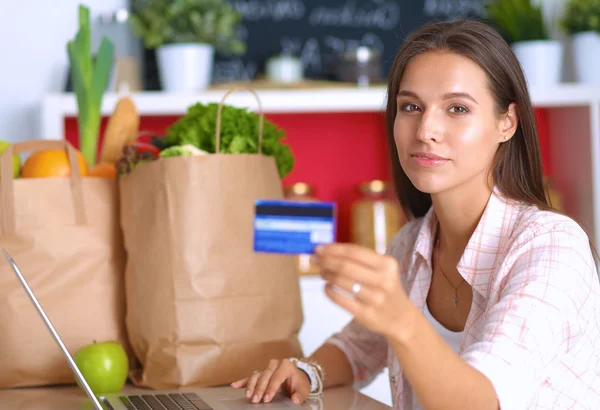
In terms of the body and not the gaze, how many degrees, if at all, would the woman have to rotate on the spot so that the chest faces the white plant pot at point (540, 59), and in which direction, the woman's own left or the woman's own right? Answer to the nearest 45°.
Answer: approximately 135° to the woman's own right

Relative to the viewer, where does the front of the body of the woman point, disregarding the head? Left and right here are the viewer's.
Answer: facing the viewer and to the left of the viewer

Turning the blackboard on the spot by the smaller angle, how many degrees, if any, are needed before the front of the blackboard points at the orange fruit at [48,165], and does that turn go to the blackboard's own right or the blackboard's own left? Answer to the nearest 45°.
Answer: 0° — it already faces it

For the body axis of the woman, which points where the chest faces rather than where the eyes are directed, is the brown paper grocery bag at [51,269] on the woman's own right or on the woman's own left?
on the woman's own right

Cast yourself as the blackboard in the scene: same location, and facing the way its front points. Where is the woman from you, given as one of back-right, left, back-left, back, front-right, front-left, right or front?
front

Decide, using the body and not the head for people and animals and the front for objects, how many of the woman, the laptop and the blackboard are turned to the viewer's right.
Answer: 1

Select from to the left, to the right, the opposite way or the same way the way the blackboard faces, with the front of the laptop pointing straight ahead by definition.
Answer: to the right

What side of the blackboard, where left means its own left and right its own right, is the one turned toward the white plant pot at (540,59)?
left

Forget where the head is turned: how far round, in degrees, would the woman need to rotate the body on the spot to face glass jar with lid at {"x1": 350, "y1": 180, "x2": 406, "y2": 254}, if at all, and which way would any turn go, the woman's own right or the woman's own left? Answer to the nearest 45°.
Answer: approximately 135° to the woman's own right

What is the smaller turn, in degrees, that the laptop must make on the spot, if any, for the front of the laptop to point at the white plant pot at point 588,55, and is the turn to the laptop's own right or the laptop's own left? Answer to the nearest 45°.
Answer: approximately 45° to the laptop's own left

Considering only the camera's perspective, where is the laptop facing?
facing to the right of the viewer

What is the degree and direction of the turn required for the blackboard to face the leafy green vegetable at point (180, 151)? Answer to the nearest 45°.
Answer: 0° — it already faces it

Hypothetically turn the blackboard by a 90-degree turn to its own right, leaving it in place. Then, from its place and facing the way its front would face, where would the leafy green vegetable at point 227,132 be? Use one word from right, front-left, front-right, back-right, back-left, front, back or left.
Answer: left

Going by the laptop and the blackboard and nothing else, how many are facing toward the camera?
1

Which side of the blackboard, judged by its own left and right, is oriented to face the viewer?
front
